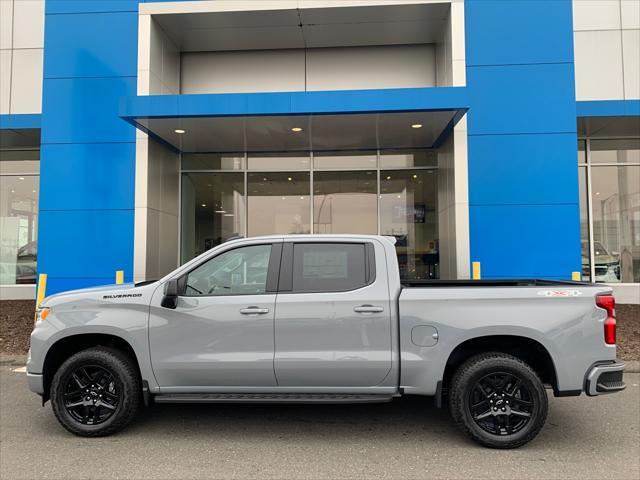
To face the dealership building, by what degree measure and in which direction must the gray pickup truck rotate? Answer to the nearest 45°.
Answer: approximately 90° to its right

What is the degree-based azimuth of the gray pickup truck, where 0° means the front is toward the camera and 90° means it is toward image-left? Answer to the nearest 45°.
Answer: approximately 90°

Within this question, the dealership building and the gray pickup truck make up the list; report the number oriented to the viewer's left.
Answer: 1

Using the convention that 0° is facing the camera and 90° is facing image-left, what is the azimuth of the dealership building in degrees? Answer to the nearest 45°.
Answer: approximately 0°

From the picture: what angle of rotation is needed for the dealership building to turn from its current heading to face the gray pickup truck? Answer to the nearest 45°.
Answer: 0° — it already faces it

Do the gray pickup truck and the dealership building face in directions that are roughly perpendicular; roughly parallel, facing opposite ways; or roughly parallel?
roughly perpendicular
